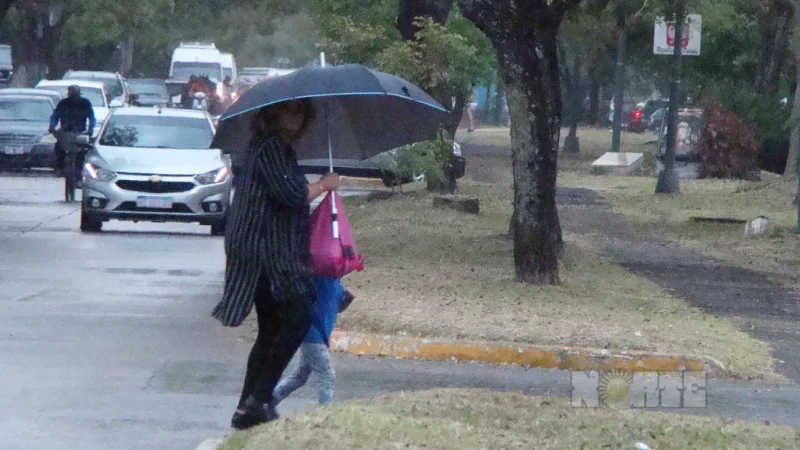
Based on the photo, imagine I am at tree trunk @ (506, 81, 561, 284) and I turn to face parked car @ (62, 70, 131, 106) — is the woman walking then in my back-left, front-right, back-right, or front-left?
back-left

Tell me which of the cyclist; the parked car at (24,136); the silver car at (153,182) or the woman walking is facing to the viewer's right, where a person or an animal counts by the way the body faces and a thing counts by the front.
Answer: the woman walking

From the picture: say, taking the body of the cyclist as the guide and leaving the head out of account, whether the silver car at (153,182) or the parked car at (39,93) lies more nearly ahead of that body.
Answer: the silver car

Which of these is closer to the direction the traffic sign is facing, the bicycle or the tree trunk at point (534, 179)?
the tree trunk

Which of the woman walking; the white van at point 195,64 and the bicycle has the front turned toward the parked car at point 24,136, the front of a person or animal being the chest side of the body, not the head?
the white van

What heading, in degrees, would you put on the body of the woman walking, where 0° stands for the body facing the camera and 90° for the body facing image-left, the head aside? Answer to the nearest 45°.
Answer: approximately 270°

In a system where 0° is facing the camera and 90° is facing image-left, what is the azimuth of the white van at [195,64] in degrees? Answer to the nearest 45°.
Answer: approximately 0°
